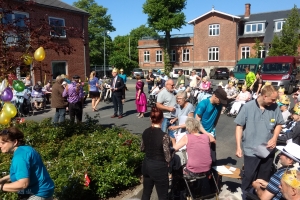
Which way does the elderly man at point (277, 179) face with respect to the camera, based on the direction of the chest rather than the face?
to the viewer's left

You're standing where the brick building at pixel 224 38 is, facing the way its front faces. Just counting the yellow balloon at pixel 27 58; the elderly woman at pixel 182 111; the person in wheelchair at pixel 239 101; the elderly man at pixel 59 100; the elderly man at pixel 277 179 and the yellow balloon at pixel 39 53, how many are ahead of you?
6

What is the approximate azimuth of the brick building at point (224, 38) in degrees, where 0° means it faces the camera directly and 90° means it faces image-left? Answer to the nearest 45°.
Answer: approximately 0°

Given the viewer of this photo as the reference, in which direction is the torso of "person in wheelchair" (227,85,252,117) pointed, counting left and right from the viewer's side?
facing the viewer and to the left of the viewer

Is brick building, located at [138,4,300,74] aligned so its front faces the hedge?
yes

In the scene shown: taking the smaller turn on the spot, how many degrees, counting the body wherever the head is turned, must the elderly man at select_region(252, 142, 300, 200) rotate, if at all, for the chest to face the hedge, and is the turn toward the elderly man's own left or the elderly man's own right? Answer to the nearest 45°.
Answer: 0° — they already face it

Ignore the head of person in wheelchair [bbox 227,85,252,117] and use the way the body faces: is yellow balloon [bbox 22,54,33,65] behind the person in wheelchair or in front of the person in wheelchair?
in front

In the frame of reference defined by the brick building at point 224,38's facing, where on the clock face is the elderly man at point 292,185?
The elderly man is roughly at 12 o'clock from the brick building.
